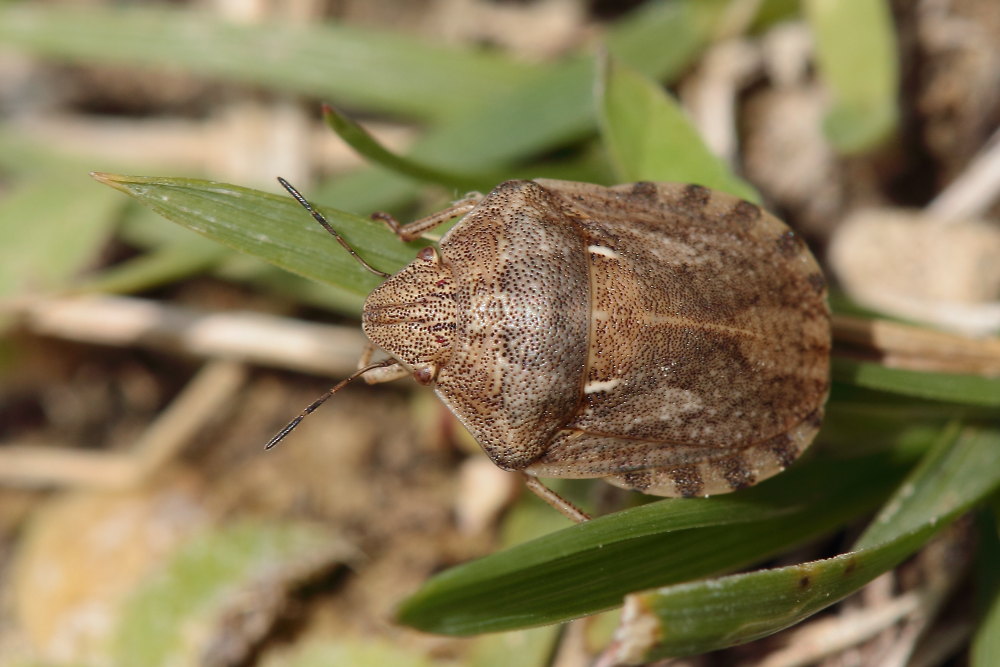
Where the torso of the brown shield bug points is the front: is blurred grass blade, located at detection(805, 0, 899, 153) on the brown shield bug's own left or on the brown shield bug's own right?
on the brown shield bug's own right

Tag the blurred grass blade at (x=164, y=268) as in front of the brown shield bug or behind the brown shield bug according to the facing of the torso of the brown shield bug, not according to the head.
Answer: in front

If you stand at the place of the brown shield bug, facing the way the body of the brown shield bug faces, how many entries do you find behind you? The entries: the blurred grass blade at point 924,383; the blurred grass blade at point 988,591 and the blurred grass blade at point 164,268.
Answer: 2

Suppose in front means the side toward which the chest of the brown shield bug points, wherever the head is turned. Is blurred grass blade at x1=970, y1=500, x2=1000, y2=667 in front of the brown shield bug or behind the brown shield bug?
behind

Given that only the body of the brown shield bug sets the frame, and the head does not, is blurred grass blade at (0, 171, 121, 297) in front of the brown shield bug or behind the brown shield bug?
in front

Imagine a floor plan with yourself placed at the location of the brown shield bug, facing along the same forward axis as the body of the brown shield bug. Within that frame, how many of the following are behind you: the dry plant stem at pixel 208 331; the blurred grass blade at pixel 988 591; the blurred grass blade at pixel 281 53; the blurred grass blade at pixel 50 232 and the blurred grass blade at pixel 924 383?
2

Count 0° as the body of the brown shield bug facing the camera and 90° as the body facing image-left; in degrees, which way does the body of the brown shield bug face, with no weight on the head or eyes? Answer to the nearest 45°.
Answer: approximately 90°

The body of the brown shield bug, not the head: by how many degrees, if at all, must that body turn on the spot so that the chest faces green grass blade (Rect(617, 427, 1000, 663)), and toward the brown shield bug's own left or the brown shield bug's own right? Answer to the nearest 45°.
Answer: approximately 135° to the brown shield bug's own left

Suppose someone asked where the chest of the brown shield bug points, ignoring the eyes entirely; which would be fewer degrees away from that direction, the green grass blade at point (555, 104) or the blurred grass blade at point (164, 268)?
the blurred grass blade
